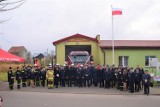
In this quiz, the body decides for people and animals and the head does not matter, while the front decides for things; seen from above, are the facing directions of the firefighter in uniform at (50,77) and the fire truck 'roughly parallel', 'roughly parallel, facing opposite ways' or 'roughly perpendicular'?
roughly parallel

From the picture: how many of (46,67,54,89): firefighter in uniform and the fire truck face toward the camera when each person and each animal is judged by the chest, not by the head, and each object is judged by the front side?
2

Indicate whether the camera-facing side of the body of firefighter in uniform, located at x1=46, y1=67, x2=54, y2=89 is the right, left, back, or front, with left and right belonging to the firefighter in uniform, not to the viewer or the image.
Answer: front

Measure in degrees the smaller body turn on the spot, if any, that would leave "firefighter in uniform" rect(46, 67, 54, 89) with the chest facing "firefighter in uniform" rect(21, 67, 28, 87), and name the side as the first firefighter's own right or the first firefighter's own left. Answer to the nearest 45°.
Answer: approximately 135° to the first firefighter's own right

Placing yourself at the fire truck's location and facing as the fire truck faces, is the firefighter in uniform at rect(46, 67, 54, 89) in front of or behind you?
in front

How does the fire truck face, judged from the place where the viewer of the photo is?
facing the viewer

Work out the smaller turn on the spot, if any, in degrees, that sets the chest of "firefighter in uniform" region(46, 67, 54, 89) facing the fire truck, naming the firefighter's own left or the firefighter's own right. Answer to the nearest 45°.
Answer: approximately 135° to the firefighter's own left

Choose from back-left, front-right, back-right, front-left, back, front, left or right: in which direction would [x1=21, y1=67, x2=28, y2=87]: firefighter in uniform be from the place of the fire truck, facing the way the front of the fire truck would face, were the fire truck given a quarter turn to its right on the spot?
front-left
